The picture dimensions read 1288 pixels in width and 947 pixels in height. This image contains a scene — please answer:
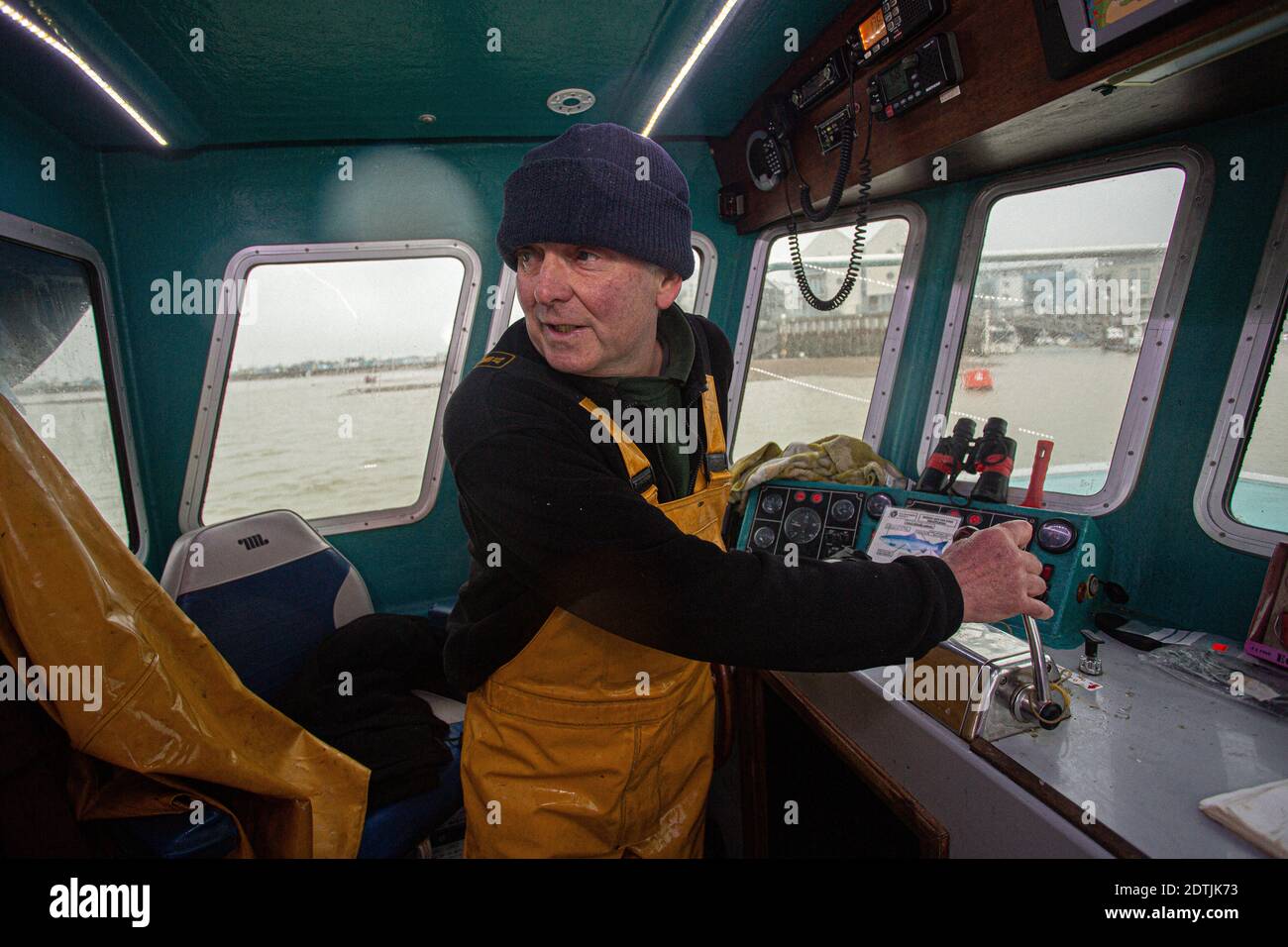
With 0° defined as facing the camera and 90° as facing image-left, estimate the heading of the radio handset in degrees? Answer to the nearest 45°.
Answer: approximately 45°

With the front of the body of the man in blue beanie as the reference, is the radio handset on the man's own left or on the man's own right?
on the man's own left

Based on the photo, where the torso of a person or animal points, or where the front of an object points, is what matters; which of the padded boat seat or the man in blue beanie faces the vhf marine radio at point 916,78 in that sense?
the padded boat seat

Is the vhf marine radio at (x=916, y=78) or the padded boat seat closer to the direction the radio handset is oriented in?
the padded boat seat

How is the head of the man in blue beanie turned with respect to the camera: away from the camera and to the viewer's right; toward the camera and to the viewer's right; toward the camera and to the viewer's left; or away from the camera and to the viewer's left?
toward the camera and to the viewer's left

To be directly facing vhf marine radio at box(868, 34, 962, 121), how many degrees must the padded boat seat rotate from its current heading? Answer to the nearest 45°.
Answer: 0° — it already faces it
